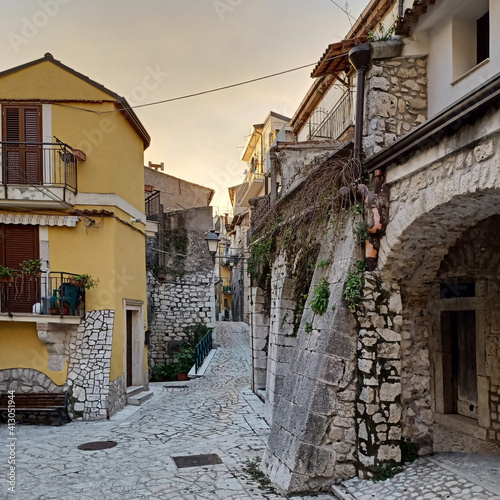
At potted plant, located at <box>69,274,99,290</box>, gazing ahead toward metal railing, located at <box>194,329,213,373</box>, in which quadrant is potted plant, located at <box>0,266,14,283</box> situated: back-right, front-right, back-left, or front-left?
back-left

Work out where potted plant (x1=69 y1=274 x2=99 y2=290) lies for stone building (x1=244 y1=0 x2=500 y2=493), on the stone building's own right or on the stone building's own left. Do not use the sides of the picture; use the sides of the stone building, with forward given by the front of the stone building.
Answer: on the stone building's own right

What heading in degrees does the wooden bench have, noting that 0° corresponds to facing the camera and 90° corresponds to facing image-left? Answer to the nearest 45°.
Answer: approximately 0°

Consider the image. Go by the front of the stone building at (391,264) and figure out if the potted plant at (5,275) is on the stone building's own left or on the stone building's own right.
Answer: on the stone building's own right

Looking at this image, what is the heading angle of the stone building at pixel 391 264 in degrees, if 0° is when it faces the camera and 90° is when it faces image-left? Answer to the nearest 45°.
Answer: approximately 45°
